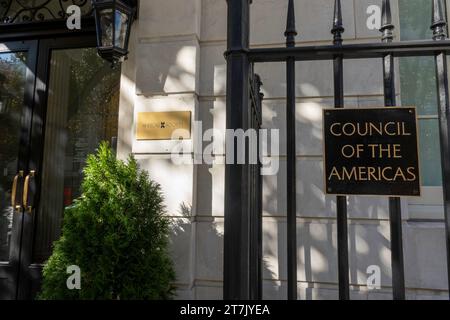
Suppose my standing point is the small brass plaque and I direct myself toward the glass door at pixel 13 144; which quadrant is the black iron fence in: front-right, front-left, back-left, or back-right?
back-left

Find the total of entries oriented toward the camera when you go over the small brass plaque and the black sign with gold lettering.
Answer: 2

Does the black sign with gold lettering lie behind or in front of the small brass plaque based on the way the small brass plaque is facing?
in front

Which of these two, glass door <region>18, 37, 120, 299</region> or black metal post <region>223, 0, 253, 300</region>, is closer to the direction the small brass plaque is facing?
the black metal post

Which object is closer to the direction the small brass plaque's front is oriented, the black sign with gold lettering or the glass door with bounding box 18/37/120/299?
the black sign with gold lettering

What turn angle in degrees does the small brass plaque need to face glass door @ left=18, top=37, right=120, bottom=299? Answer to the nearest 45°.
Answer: approximately 135° to its right

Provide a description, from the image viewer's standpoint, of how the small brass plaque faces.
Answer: facing the viewer

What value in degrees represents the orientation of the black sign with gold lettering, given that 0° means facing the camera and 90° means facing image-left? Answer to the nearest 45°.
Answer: approximately 0°

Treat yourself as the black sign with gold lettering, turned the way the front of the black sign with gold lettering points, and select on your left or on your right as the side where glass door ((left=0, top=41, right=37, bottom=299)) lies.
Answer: on your right

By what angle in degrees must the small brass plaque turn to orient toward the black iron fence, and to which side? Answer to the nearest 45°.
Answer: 0° — it already faces it
